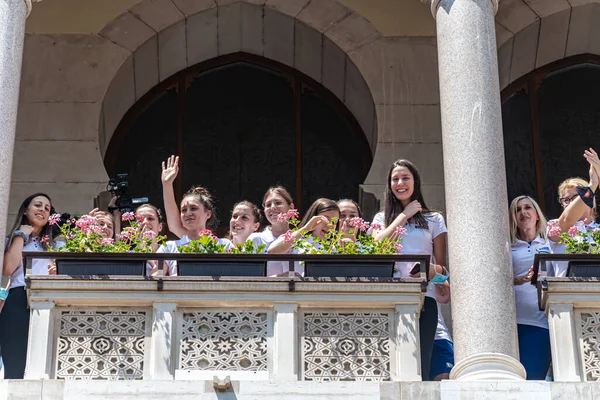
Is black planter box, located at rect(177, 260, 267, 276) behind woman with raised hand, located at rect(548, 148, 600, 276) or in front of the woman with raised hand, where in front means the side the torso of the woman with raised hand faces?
in front

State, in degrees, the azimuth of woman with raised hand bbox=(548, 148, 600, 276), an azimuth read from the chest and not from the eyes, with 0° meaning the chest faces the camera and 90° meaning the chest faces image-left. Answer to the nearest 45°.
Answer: approximately 45°

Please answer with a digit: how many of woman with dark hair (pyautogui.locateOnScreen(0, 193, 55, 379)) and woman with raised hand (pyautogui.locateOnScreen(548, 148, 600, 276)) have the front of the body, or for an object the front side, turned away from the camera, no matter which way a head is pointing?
0

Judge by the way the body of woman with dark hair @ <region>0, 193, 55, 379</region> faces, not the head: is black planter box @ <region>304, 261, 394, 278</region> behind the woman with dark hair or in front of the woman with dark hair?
in front

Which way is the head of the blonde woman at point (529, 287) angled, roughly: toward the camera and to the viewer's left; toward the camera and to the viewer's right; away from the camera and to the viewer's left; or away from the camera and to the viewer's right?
toward the camera and to the viewer's left

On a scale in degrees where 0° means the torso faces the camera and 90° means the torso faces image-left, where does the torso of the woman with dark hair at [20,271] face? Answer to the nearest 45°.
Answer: approximately 315°
